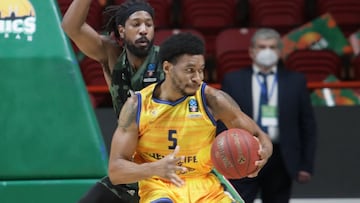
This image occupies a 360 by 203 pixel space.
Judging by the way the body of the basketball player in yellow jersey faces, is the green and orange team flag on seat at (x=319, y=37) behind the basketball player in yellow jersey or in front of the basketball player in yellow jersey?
behind

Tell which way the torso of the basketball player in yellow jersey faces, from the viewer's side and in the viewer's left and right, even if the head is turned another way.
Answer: facing the viewer

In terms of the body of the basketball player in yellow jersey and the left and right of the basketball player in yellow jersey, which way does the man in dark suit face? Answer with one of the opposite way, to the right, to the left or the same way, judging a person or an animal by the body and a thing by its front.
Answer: the same way

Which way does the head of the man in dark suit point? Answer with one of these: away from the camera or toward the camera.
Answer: toward the camera

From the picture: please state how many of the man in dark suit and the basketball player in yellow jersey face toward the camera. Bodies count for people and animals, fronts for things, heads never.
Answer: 2

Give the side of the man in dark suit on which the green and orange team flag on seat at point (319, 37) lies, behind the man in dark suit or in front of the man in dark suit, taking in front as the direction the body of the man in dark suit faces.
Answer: behind

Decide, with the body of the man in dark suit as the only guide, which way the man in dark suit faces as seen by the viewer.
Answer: toward the camera
